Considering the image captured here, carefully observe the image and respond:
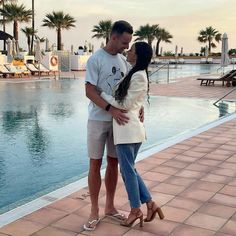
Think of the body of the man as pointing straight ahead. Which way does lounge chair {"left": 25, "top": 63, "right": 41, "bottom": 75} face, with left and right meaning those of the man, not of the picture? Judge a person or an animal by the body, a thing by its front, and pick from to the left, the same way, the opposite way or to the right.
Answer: the same way

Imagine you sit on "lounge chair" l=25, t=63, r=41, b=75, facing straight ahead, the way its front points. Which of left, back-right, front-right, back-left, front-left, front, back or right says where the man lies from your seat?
front-right

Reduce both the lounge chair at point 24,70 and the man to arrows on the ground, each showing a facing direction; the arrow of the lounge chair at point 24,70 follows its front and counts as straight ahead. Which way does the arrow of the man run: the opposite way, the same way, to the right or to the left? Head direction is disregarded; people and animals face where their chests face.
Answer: the same way

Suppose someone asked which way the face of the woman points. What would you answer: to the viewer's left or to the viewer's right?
to the viewer's left

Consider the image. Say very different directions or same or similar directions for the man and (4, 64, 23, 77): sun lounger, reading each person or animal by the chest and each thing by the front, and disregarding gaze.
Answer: same or similar directions

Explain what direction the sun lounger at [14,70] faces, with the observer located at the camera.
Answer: facing the viewer and to the right of the viewer

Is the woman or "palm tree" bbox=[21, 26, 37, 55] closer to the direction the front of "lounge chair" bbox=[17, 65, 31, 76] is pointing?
the woman

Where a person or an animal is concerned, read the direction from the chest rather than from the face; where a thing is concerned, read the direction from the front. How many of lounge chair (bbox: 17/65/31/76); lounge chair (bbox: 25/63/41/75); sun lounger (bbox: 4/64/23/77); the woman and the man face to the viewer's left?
1

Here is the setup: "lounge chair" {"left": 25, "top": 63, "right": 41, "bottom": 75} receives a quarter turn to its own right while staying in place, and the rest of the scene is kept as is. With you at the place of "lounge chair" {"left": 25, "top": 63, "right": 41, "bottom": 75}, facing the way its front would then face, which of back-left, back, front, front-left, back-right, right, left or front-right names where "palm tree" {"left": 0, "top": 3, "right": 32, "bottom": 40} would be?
back-right

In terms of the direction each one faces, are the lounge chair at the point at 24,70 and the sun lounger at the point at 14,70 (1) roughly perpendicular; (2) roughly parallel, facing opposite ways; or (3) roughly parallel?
roughly parallel

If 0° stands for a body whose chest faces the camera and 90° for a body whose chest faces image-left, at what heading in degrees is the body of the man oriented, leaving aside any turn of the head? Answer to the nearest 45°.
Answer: approximately 315°

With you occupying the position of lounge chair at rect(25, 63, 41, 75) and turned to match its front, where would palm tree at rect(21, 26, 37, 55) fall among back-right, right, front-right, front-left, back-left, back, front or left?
back-left

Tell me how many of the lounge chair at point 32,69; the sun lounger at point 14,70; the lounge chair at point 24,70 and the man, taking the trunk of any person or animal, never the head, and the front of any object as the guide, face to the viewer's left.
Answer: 0

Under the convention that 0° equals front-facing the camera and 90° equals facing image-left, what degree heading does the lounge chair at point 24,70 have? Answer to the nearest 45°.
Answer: approximately 315°

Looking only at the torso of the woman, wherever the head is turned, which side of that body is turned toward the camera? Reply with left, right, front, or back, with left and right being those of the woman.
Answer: left

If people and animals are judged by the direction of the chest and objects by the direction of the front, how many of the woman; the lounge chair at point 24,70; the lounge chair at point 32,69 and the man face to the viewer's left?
1

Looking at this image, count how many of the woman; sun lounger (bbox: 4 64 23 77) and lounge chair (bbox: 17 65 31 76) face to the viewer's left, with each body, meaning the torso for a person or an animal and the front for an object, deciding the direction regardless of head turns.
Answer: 1

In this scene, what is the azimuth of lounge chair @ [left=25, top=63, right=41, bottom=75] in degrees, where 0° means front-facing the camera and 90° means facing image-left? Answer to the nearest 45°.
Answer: approximately 315°

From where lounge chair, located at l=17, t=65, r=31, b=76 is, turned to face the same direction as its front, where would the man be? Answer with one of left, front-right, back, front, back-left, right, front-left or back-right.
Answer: front-right

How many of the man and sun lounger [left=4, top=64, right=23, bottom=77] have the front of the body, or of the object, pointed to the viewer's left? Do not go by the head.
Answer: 0
